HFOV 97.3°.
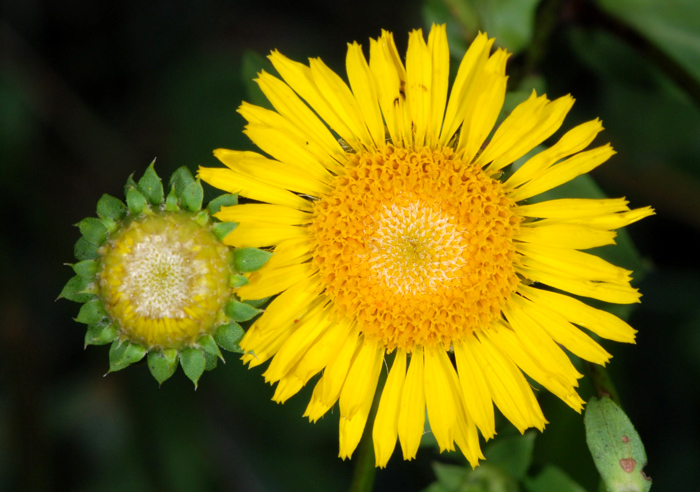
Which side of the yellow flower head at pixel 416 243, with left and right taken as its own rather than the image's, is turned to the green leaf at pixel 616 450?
left

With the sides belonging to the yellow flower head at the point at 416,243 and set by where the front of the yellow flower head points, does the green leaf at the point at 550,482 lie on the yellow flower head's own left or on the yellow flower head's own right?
on the yellow flower head's own left

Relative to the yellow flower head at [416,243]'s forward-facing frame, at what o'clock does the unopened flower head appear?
The unopened flower head is roughly at 2 o'clock from the yellow flower head.

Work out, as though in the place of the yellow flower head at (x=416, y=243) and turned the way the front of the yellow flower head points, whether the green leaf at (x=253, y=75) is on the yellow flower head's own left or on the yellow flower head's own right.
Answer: on the yellow flower head's own right

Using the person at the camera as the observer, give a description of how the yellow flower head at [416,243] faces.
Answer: facing the viewer
